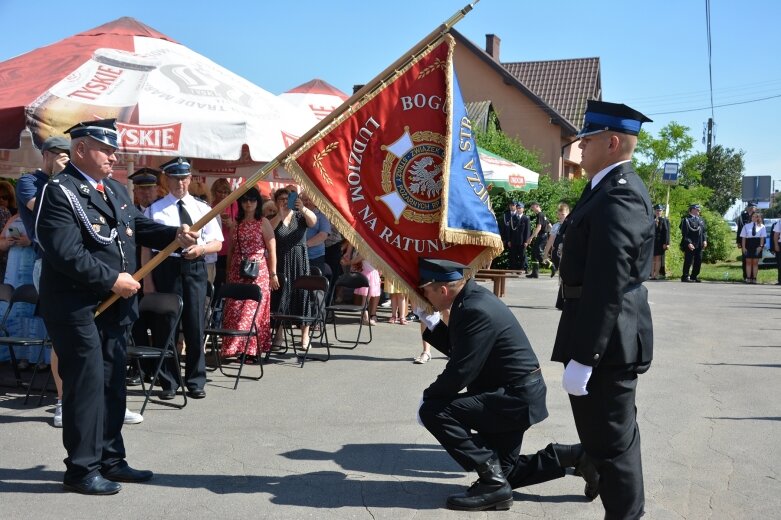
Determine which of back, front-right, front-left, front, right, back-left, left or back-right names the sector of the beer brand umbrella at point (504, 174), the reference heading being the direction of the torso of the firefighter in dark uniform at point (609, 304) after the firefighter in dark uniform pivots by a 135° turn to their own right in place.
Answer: front-left

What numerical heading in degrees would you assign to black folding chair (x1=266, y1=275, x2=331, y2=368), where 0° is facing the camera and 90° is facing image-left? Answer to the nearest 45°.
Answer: approximately 45°

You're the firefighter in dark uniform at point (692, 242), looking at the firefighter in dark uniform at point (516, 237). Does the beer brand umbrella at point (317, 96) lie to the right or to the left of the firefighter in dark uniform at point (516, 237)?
left

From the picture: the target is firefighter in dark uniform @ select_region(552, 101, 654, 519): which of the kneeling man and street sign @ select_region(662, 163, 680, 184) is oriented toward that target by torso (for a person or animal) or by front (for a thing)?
the street sign

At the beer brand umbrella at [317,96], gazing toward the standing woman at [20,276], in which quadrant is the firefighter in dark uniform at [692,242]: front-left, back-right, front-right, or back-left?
back-left

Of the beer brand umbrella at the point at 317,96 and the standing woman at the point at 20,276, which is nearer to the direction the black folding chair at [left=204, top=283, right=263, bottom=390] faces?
the standing woman

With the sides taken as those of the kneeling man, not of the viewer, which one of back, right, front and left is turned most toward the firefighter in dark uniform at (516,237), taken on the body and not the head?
right

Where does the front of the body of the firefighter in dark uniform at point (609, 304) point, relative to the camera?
to the viewer's left

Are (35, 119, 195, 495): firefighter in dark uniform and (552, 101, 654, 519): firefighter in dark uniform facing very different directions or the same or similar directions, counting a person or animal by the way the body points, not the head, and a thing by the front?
very different directions

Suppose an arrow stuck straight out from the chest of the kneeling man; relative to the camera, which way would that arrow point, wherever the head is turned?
to the viewer's left
